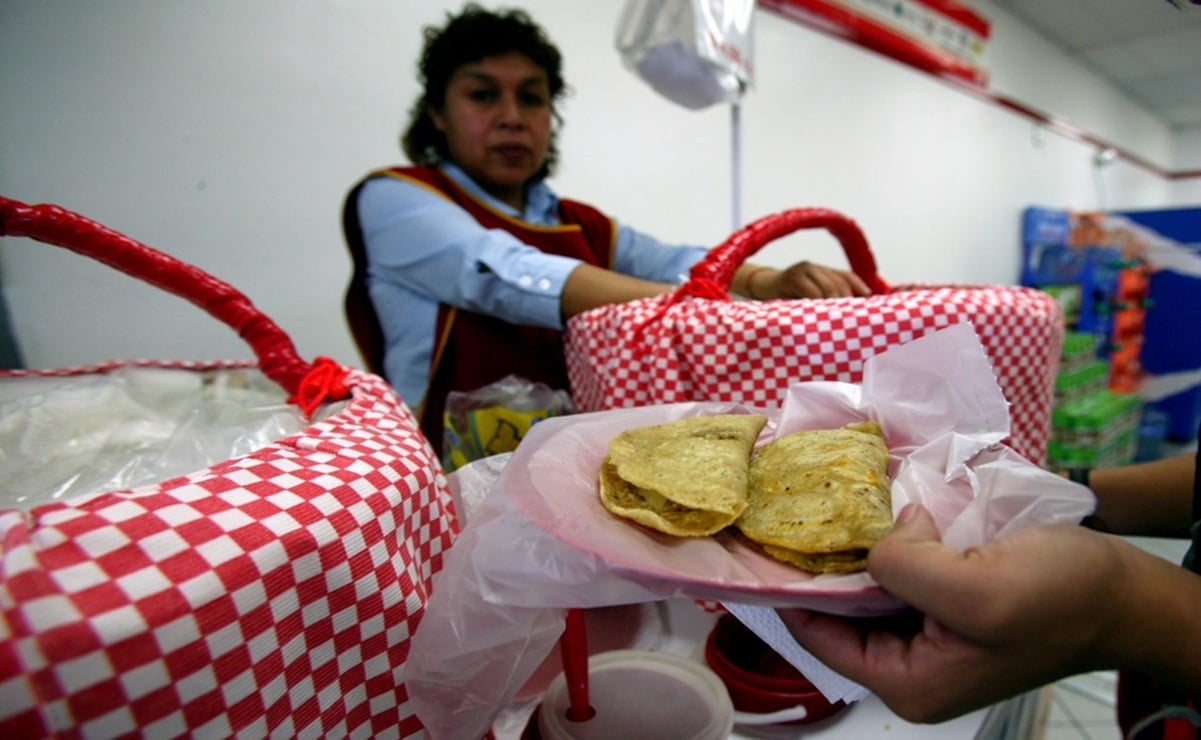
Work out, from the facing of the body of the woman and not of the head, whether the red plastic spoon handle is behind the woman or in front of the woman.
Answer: in front

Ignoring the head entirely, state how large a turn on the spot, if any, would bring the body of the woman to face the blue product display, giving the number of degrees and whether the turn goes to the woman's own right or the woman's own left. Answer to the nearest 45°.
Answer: approximately 90° to the woman's own left

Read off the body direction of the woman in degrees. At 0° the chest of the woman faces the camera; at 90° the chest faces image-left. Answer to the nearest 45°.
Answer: approximately 315°

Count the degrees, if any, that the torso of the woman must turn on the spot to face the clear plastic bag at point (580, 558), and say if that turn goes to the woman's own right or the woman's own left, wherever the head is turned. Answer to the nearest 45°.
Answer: approximately 45° to the woman's own right

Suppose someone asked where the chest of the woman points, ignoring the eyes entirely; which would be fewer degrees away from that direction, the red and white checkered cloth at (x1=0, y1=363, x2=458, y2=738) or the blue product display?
the red and white checkered cloth

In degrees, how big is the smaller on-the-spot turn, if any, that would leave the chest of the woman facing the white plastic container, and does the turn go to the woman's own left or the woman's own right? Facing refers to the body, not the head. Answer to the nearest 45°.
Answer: approximately 45° to the woman's own right

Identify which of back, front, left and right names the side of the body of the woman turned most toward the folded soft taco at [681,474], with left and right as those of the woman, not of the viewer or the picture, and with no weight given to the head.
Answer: front

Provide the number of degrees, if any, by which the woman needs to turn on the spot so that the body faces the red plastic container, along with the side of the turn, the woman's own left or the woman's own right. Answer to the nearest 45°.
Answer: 0° — they already face it

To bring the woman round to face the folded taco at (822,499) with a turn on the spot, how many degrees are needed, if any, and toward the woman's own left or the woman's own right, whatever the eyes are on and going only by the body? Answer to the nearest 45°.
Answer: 0° — they already face it
